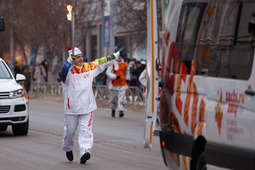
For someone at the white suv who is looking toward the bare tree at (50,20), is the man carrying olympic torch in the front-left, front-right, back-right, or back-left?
back-right

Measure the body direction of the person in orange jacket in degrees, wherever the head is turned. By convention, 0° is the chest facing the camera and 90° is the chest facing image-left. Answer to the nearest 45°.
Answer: approximately 0°

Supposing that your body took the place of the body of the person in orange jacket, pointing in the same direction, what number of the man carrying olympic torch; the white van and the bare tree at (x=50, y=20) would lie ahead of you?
2

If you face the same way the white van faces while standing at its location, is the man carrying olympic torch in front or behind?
behind

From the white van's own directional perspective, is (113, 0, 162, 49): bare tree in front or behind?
behind

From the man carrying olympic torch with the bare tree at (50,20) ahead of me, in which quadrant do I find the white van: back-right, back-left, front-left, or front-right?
back-right

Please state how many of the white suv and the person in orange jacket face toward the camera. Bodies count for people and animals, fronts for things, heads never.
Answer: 2

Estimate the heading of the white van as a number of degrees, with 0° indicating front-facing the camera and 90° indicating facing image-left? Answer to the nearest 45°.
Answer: approximately 315°
